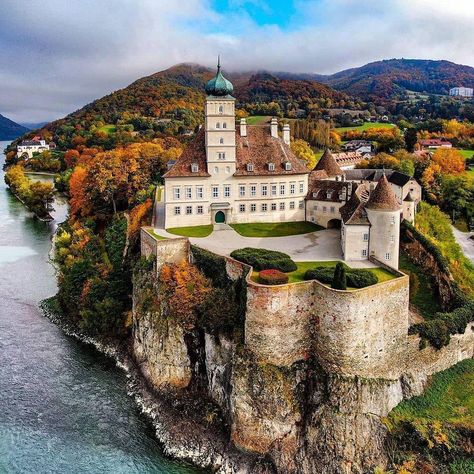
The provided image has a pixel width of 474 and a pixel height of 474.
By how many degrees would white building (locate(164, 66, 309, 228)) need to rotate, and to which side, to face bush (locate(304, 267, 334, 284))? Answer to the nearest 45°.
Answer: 0° — it already faces it

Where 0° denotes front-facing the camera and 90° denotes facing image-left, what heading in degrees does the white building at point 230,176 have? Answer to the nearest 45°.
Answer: approximately 0°

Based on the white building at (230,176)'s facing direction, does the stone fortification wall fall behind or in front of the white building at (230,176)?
in front

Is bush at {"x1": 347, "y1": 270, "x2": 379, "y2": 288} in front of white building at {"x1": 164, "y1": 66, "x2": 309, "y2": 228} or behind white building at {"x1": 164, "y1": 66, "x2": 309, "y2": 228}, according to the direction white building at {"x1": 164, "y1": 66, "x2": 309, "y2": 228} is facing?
in front

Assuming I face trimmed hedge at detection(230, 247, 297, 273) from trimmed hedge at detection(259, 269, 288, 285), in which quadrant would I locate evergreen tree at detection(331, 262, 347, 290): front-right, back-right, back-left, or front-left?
back-right

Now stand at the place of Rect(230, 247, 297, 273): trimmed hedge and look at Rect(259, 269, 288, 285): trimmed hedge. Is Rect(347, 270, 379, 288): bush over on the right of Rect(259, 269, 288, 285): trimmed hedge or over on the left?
left

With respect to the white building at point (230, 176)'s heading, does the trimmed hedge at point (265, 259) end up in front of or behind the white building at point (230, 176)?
in front
